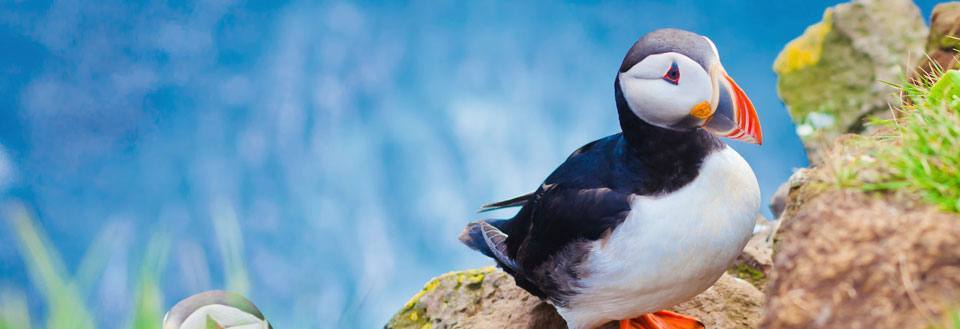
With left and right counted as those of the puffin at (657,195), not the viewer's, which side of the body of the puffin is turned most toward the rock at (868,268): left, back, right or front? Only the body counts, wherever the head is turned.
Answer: front

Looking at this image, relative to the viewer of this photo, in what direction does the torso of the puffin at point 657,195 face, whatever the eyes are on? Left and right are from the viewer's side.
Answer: facing the viewer and to the right of the viewer

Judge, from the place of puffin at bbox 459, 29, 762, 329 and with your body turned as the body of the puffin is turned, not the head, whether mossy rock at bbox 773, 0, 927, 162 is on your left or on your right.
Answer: on your left
